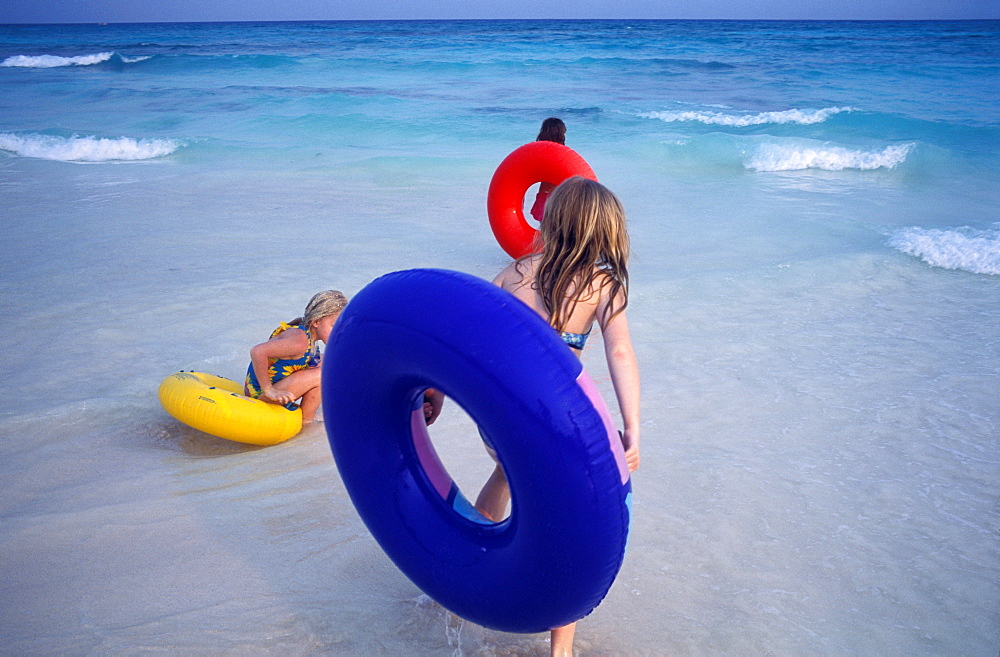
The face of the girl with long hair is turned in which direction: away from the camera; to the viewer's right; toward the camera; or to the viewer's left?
away from the camera

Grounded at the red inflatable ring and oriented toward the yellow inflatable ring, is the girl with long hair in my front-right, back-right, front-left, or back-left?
front-left

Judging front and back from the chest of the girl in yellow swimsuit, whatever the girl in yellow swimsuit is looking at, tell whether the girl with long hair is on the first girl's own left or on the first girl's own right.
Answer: on the first girl's own right
